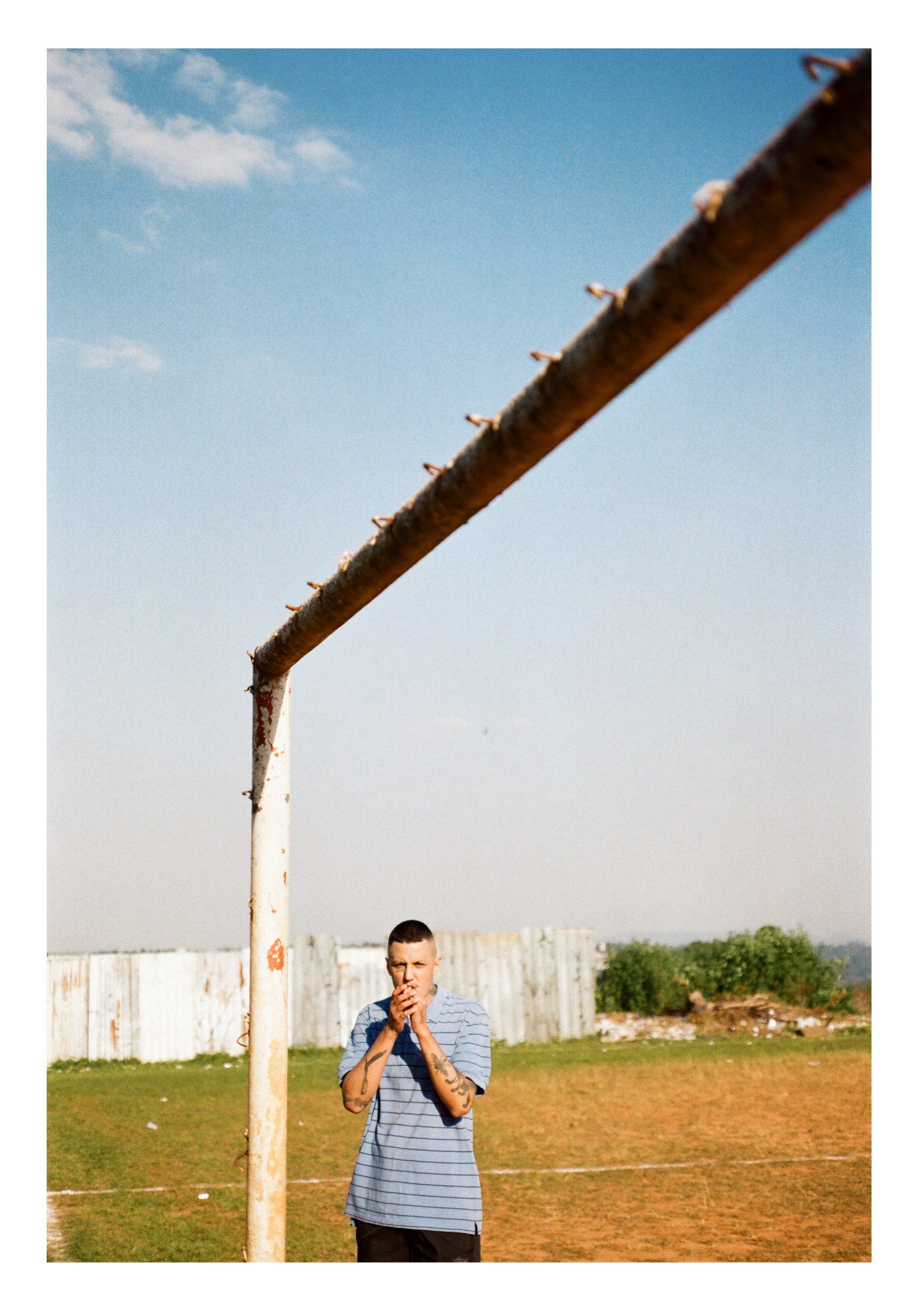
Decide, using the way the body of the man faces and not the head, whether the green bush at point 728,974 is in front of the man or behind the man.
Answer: behind

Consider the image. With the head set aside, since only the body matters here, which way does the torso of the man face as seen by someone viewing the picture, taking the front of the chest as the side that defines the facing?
toward the camera

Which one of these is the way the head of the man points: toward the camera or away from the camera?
toward the camera

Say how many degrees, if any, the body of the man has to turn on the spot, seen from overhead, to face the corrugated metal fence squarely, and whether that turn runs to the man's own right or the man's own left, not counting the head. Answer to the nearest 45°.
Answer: approximately 180°

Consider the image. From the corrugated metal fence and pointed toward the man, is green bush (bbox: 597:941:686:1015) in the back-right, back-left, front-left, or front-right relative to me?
back-left

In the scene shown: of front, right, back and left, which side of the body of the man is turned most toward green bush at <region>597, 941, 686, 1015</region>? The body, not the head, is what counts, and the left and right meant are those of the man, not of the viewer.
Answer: back
